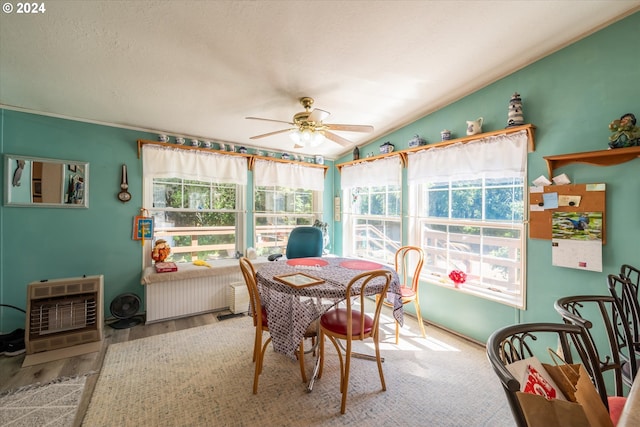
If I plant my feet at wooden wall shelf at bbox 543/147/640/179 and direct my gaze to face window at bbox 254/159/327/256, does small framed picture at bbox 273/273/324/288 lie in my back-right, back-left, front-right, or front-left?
front-left

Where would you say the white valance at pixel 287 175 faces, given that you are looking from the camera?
facing the viewer and to the right of the viewer

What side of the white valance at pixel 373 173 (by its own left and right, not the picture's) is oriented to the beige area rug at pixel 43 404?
front

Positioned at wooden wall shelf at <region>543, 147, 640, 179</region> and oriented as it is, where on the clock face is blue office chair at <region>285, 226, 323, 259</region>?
The blue office chair is roughly at 1 o'clock from the wooden wall shelf.

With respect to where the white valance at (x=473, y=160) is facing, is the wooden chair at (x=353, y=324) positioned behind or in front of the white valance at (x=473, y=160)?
in front

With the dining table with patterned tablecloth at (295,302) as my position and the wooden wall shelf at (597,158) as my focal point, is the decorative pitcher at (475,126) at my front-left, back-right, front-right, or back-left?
front-left

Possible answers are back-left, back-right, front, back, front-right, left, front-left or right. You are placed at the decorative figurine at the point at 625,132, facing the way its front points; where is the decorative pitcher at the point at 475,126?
front-right

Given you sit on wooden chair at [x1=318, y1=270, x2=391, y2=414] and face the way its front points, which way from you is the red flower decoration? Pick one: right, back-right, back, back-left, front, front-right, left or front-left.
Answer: right

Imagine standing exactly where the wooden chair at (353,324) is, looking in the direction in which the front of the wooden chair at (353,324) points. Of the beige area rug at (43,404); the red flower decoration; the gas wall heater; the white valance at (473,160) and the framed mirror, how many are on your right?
2

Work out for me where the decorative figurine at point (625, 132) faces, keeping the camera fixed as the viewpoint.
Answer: facing the viewer and to the left of the viewer

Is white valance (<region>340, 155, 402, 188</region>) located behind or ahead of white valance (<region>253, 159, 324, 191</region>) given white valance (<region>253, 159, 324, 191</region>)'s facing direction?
ahead

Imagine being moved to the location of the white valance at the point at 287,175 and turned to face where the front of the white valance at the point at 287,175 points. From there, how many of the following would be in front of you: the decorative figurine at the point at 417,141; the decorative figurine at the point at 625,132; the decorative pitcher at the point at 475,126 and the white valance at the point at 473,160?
4

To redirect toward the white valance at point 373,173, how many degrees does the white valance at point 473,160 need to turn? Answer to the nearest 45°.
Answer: approximately 90° to its right

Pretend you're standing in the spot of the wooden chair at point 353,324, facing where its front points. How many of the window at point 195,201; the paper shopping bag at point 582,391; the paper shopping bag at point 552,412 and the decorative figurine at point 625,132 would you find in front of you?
1

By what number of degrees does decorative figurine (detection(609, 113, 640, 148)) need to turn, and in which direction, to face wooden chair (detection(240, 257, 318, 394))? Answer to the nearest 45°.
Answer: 0° — it already faces it

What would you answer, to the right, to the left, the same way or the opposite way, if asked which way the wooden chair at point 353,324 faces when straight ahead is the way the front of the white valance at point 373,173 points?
to the right

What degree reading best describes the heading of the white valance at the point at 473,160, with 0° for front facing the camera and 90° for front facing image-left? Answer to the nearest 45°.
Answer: approximately 45°

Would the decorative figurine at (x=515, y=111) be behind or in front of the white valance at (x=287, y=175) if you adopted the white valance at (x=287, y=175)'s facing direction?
in front

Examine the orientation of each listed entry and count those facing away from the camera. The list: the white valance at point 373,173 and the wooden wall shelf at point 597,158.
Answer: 0
